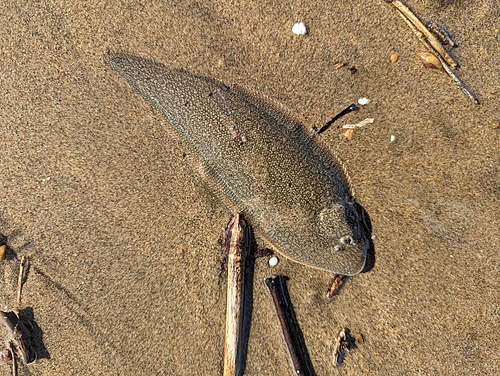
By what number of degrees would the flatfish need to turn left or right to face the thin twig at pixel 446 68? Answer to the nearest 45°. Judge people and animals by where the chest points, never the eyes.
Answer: approximately 45° to its left

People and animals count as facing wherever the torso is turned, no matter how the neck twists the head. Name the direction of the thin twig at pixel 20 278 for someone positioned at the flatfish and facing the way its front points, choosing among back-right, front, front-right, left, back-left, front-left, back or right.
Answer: back-right

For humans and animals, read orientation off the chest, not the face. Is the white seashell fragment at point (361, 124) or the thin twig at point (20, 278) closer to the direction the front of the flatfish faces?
the white seashell fragment

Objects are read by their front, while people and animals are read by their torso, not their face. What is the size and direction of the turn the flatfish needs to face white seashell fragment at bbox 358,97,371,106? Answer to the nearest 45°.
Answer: approximately 45° to its left

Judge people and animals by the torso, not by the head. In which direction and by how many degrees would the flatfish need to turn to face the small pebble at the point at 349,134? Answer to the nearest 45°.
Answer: approximately 45° to its left

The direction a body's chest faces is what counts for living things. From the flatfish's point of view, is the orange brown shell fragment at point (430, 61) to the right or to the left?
on its left

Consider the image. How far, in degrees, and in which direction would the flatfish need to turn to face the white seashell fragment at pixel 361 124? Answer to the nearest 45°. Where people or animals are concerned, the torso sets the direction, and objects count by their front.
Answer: approximately 45° to its left

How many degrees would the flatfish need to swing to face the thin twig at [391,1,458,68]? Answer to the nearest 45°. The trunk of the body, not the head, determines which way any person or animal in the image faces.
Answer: approximately 45° to its left
